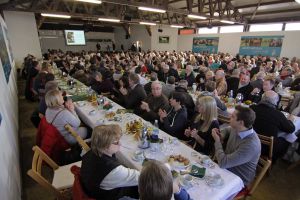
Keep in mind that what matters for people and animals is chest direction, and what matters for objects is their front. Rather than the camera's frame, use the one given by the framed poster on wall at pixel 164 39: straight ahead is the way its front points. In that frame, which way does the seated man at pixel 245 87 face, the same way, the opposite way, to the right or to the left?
to the right

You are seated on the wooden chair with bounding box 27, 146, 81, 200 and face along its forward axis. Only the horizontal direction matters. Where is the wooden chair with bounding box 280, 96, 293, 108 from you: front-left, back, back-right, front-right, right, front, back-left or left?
front

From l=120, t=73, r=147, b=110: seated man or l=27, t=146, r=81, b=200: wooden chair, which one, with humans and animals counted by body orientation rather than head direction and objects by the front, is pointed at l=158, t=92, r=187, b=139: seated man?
the wooden chair

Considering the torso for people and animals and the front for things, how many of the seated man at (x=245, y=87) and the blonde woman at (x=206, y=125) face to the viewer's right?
0

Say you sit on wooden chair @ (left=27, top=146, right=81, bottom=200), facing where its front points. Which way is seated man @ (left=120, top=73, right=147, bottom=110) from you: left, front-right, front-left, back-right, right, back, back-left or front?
front-left

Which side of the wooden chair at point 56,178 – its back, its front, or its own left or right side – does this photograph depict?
right

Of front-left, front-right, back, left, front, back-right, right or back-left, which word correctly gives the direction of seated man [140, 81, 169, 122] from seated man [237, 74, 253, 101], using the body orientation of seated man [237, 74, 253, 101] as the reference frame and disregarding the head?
front

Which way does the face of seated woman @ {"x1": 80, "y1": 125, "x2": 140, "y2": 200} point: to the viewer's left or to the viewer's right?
to the viewer's right

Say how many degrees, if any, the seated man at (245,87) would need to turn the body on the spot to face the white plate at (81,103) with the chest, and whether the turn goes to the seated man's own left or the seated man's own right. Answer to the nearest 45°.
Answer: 0° — they already face it

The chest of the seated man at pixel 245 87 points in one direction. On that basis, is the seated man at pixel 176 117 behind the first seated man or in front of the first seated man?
in front
